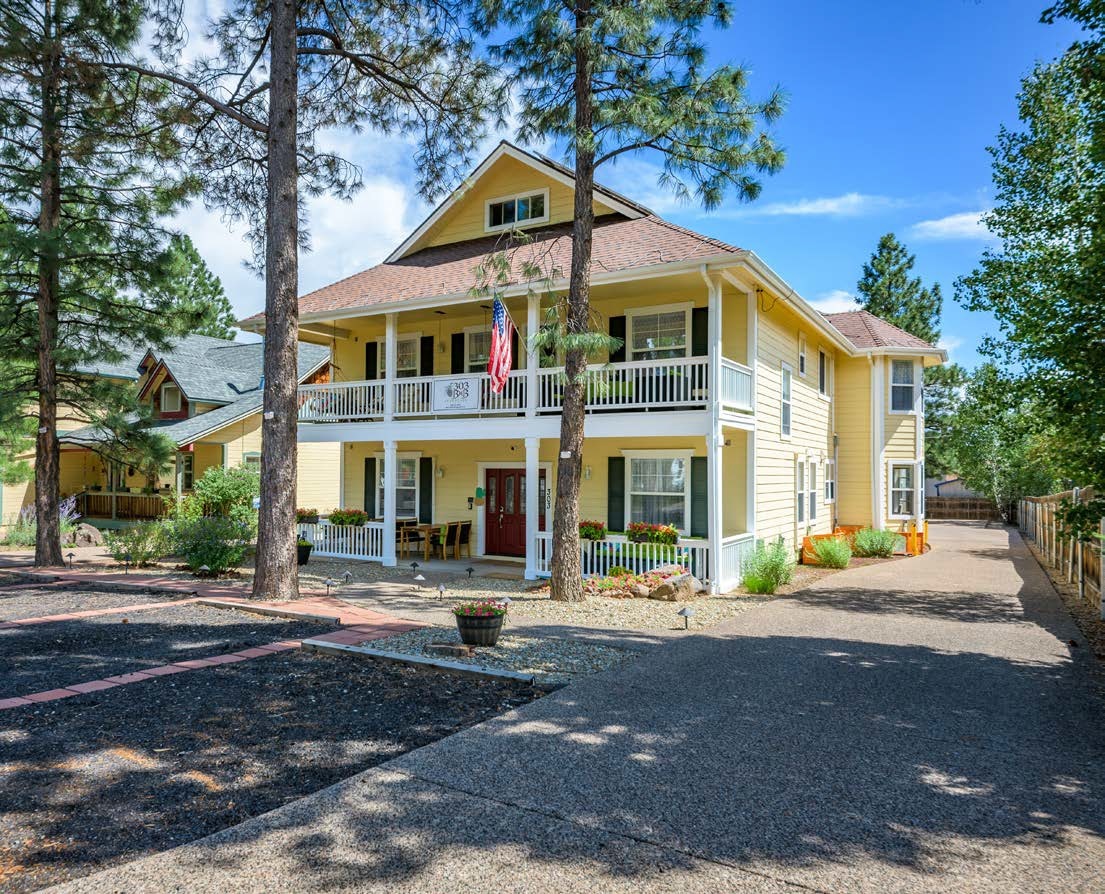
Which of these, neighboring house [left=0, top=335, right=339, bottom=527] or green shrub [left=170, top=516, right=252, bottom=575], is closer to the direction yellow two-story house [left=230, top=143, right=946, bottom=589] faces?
the green shrub

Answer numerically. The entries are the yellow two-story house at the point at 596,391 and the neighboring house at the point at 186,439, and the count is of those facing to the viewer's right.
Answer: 0

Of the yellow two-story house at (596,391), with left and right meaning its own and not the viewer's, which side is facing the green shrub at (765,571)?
left

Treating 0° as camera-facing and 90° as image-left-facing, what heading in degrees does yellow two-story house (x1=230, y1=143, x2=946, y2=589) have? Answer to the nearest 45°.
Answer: approximately 45°

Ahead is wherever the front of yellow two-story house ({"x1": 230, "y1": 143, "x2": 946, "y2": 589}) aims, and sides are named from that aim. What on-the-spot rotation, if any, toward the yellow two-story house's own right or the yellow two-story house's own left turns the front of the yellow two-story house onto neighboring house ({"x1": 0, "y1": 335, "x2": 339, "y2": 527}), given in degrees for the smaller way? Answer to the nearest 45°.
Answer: approximately 90° to the yellow two-story house's own right

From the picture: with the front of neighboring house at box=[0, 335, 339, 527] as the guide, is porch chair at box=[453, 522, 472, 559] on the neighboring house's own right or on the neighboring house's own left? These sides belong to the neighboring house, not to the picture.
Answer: on the neighboring house's own left

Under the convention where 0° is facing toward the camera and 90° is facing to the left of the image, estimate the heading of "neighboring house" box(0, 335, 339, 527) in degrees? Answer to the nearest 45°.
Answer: approximately 45°

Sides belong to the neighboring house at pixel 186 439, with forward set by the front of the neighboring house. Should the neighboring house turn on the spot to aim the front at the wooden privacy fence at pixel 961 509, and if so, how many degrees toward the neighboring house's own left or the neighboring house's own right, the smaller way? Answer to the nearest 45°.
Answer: approximately 135° to the neighboring house's own left

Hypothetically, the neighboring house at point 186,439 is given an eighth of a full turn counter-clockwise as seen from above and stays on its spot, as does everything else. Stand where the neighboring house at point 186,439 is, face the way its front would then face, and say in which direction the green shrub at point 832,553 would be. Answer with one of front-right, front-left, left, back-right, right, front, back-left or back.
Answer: front-left

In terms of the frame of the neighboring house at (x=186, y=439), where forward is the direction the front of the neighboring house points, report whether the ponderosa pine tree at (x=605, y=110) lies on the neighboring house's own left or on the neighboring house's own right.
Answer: on the neighboring house's own left

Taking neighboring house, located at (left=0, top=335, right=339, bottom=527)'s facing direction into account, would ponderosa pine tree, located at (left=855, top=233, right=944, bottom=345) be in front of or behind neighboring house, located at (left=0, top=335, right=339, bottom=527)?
behind

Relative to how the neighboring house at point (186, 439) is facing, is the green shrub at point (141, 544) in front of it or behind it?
in front
